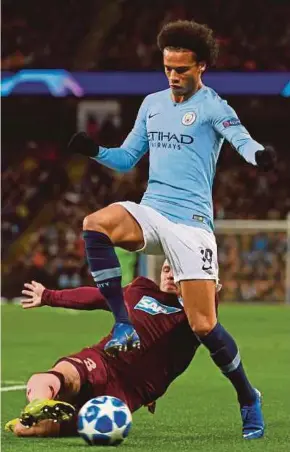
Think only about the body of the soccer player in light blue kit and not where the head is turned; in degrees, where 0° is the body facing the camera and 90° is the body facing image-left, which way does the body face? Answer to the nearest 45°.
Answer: approximately 45°

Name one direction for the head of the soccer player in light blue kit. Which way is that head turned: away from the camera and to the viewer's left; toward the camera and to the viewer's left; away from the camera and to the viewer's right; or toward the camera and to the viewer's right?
toward the camera and to the viewer's left
